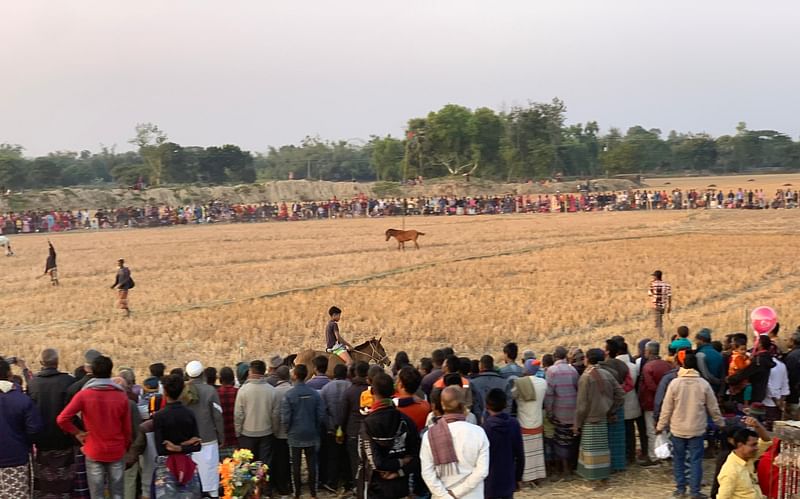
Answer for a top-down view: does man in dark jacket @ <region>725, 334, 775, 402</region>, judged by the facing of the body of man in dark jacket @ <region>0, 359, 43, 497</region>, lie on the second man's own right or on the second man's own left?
on the second man's own right

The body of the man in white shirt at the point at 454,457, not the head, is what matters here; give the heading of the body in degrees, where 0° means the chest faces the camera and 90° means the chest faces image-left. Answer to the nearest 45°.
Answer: approximately 180°

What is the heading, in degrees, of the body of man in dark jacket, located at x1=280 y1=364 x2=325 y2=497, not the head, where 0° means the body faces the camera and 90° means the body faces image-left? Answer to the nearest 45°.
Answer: approximately 180°

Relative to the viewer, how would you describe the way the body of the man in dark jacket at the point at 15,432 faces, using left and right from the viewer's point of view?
facing away from the viewer

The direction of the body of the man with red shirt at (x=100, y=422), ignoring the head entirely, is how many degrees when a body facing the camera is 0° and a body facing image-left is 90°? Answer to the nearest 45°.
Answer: approximately 180°

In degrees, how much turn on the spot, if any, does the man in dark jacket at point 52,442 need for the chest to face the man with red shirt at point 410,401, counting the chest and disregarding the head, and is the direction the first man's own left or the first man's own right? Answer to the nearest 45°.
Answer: approximately 135° to the first man's own right

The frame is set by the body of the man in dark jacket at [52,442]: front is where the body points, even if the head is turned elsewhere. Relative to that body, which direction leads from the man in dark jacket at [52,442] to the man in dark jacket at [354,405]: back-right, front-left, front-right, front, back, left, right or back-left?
right

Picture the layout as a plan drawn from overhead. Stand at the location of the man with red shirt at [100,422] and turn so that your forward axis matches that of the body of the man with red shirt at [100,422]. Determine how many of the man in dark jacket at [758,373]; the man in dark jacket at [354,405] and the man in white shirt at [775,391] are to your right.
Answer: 3

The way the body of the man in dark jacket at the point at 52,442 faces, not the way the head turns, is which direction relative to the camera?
away from the camera
